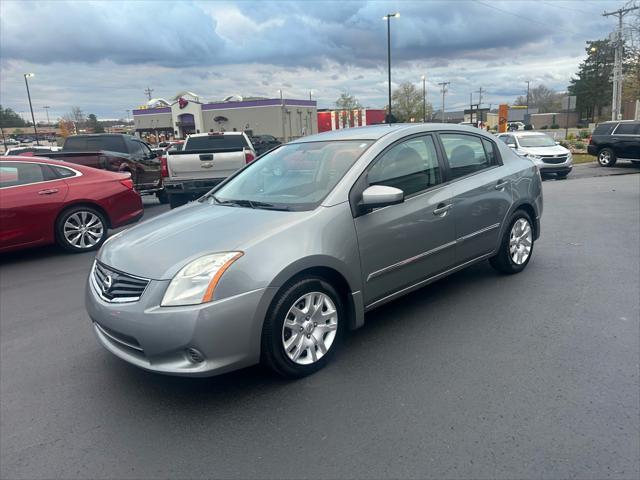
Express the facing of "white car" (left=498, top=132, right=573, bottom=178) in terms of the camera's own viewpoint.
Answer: facing the viewer and to the right of the viewer

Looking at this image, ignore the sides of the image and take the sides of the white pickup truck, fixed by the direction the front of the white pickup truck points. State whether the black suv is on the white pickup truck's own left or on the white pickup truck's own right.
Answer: on the white pickup truck's own right

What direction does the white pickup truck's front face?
away from the camera

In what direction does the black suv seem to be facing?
to the viewer's right

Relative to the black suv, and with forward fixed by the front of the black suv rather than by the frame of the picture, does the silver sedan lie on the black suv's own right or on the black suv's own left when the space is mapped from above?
on the black suv's own right

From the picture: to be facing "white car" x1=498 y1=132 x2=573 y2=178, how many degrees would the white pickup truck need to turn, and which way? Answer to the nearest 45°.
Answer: approximately 90° to its right

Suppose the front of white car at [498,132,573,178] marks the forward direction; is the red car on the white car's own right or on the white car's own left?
on the white car's own right

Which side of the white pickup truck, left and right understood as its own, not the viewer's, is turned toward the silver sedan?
back

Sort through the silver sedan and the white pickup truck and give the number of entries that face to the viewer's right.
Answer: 0

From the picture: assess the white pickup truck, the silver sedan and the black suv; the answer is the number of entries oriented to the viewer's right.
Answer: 1

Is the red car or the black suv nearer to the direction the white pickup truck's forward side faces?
the black suv
